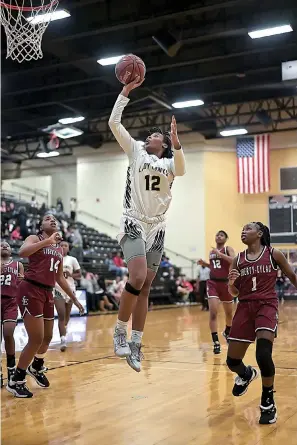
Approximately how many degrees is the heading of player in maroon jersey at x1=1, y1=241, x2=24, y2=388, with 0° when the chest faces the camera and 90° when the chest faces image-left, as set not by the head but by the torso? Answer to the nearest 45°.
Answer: approximately 0°

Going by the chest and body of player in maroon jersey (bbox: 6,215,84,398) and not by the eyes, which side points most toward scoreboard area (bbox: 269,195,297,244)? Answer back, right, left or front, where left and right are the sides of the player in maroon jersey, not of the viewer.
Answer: left

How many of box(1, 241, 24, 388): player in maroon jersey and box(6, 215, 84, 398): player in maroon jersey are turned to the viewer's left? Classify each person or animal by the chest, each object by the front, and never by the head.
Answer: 0

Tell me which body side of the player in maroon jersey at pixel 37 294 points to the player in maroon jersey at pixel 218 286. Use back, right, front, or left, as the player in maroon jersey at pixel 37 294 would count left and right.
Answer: left

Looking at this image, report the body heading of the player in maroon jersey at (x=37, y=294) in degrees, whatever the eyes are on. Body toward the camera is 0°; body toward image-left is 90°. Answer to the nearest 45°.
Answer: approximately 315°

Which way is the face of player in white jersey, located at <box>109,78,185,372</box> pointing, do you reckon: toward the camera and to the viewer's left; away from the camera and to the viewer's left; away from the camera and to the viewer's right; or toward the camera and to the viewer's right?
toward the camera and to the viewer's left

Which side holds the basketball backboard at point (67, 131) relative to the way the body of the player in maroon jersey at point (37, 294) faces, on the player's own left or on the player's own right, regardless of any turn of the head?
on the player's own left

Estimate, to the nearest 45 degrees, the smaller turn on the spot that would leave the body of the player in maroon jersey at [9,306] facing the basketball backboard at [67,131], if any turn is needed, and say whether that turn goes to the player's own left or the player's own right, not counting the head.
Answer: approximately 180°

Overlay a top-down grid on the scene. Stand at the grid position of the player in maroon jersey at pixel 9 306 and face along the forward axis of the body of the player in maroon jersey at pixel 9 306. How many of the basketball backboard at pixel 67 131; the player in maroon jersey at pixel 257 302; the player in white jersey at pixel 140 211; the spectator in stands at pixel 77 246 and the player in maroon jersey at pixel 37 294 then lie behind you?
2

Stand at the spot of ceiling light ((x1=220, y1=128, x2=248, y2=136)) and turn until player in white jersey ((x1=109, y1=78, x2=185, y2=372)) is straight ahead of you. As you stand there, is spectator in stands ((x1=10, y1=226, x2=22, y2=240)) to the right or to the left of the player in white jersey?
right

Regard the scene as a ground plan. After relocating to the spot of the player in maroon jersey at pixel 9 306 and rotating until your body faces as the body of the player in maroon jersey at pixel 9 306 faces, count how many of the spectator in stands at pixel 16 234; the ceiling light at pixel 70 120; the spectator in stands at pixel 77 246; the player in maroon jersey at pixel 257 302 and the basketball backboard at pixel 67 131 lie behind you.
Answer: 4
